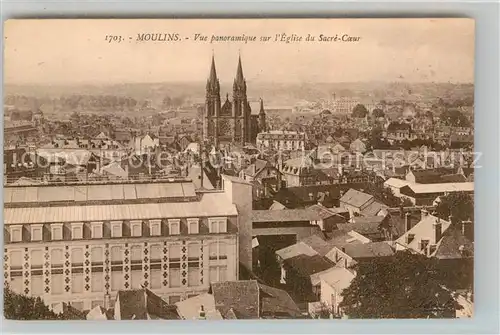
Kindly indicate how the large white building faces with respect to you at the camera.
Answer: facing the viewer

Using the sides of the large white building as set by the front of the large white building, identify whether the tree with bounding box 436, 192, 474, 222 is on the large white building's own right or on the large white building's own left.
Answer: on the large white building's own left

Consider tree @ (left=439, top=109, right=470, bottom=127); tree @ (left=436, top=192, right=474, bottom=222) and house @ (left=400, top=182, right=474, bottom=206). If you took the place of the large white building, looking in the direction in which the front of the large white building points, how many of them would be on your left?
3
